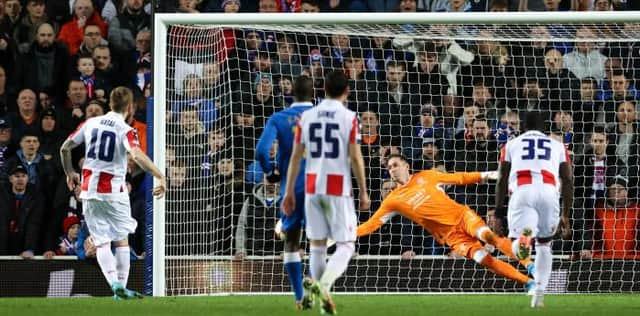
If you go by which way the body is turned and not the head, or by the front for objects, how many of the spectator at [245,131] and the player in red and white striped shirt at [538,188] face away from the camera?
1

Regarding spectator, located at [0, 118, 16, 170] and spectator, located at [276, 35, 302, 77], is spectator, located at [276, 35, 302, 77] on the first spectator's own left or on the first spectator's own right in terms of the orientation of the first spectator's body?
on the first spectator's own left

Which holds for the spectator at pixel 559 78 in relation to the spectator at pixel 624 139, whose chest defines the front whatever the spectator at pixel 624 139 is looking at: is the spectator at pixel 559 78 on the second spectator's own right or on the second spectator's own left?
on the second spectator's own right

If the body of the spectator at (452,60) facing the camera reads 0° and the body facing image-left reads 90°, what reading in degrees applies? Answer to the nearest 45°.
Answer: approximately 0°

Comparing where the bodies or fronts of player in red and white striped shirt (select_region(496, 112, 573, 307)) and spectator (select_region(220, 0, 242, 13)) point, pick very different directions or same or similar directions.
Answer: very different directions
